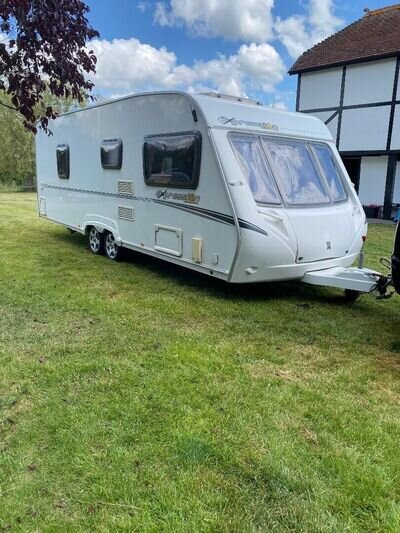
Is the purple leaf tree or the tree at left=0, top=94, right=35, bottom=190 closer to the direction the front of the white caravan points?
the purple leaf tree

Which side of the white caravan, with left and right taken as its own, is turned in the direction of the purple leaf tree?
right

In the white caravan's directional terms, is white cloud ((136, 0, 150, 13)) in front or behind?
behind

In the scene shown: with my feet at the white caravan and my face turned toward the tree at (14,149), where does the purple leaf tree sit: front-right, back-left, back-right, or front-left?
back-left

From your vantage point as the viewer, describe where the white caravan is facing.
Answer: facing the viewer and to the right of the viewer

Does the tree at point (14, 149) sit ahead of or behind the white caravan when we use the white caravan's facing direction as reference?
behind

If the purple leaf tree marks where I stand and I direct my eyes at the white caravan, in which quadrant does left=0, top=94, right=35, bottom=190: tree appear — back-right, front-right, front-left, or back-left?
front-left
